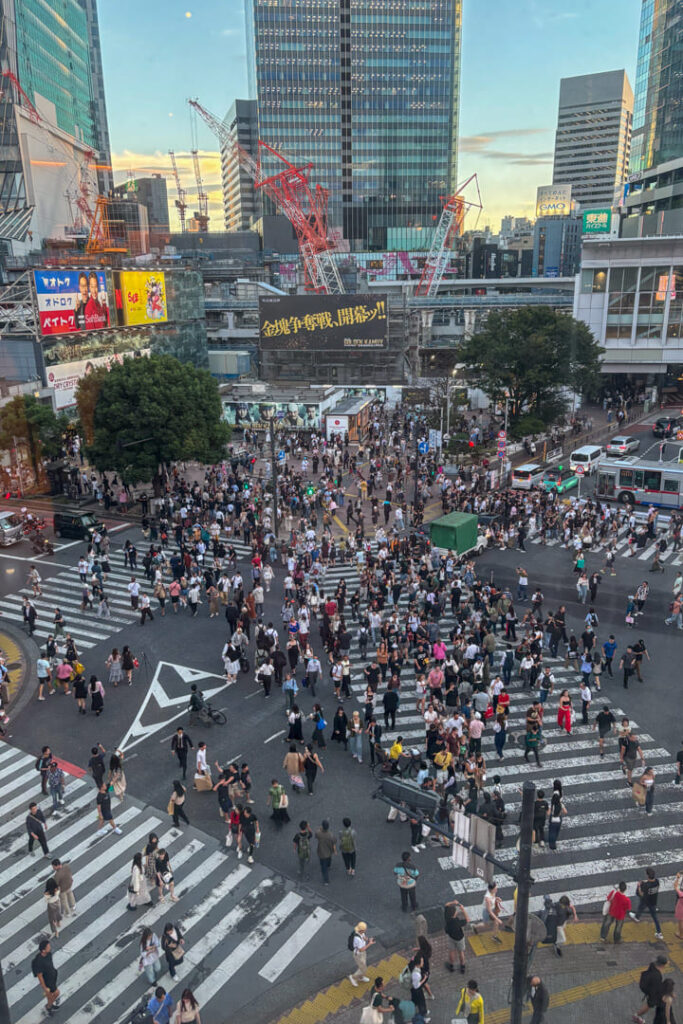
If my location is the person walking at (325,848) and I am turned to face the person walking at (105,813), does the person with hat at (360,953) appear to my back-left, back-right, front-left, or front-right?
back-left

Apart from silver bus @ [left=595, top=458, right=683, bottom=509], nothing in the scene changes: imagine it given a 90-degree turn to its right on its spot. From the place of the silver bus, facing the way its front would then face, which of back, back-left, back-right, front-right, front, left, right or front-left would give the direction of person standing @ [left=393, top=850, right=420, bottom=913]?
back

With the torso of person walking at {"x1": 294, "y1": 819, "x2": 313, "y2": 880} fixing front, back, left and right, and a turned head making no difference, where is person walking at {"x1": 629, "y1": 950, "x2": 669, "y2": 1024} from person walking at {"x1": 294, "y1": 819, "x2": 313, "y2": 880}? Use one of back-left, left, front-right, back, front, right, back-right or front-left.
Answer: back-right

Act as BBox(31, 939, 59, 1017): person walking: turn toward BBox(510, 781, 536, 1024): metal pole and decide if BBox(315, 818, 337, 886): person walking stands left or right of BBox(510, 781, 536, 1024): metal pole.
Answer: left

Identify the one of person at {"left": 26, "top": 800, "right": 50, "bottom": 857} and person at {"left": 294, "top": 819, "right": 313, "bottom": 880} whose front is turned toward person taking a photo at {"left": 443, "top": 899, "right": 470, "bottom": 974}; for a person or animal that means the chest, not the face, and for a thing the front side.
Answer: person at {"left": 26, "top": 800, "right": 50, "bottom": 857}

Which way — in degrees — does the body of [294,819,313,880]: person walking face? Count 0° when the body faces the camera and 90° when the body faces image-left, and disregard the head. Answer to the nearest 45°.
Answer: approximately 180°

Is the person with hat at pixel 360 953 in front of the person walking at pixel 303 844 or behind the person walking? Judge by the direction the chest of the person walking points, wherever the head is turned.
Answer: behind

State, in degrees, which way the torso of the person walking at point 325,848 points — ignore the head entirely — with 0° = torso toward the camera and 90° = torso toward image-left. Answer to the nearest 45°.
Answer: approximately 180°

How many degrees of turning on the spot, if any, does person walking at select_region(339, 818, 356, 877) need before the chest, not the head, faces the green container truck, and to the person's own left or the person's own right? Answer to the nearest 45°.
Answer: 0° — they already face it
